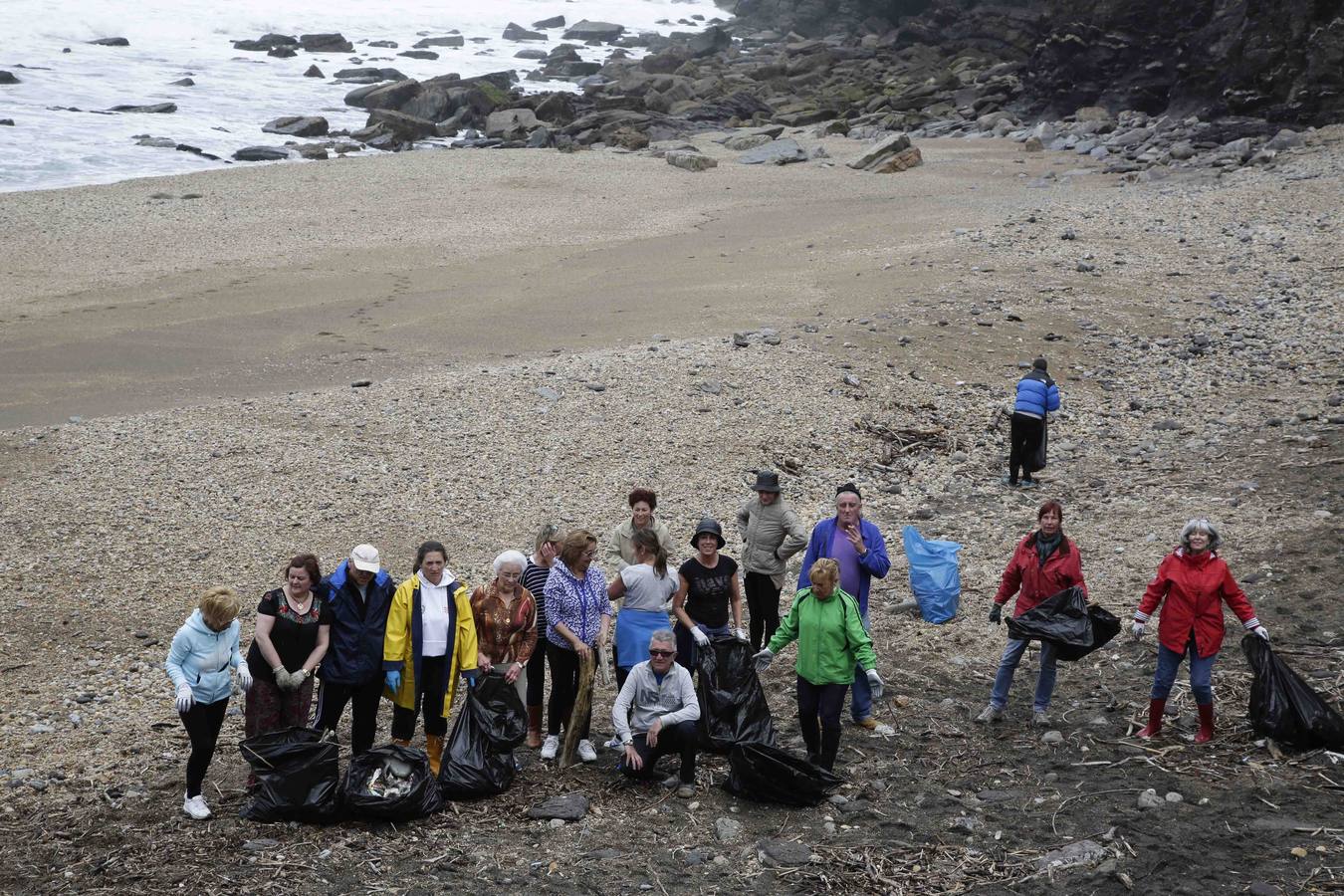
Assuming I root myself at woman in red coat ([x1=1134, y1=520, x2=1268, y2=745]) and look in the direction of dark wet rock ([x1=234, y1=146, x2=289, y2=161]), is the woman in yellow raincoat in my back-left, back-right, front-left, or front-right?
front-left

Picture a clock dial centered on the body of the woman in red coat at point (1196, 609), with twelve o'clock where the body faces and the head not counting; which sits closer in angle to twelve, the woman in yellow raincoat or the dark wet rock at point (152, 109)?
the woman in yellow raincoat

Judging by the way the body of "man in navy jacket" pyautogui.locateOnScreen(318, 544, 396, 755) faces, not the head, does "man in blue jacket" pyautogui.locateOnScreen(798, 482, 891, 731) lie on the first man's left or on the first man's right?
on the first man's left

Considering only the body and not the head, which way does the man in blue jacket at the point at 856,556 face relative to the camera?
toward the camera

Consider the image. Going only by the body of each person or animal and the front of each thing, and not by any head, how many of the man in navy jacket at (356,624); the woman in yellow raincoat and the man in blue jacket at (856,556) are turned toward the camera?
3

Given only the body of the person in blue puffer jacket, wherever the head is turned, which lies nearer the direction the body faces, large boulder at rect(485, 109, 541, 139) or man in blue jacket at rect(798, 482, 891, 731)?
the large boulder

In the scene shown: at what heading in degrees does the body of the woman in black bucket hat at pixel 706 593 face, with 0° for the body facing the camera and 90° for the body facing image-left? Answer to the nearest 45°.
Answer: approximately 0°

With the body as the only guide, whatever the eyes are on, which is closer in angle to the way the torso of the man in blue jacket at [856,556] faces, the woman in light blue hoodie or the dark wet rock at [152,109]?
the woman in light blue hoodie

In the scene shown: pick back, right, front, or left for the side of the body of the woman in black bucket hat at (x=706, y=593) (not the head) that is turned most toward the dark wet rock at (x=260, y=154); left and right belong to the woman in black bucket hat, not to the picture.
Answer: back

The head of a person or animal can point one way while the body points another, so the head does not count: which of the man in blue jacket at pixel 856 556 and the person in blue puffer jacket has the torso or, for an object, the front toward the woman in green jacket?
the man in blue jacket

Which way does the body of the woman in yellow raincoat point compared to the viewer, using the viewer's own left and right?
facing the viewer

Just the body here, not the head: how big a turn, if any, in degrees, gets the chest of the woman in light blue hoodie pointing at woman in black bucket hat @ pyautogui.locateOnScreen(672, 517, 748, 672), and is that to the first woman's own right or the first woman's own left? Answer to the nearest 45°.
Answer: approximately 45° to the first woman's own left

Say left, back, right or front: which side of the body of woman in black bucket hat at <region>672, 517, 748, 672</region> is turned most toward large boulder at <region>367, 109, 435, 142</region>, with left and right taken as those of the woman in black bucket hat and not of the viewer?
back

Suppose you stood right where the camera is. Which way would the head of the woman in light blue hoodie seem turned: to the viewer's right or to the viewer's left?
to the viewer's right
